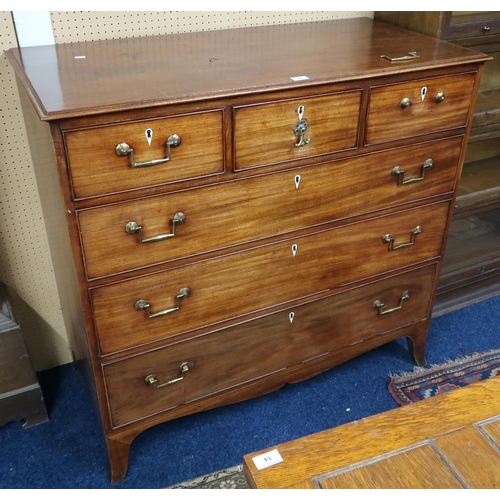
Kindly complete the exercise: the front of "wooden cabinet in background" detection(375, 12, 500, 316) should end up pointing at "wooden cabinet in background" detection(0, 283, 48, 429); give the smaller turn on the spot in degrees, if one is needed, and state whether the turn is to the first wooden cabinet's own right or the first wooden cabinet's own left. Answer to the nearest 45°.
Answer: approximately 90° to the first wooden cabinet's own right

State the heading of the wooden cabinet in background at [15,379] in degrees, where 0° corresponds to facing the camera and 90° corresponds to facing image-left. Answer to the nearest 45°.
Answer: approximately 315°

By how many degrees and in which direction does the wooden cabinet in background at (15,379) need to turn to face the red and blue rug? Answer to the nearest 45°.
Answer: approximately 45° to its left

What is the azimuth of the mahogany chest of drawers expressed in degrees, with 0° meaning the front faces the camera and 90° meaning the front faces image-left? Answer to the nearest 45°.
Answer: approximately 315°

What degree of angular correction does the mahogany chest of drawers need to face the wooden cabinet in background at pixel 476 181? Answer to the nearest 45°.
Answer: approximately 90° to its left
